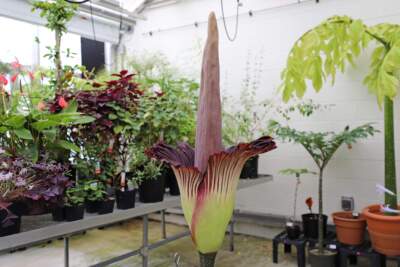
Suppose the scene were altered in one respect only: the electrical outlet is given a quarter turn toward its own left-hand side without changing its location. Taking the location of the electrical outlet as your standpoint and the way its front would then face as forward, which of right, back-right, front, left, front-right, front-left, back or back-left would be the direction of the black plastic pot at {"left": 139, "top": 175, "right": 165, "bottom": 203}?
back-right

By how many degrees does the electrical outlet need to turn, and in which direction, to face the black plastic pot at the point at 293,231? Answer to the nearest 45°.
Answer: approximately 45° to its right

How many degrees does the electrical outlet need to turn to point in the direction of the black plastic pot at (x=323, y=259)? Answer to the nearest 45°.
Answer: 0° — it already faces it

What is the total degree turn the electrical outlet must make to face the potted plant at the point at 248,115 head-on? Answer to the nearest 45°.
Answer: approximately 90° to its right

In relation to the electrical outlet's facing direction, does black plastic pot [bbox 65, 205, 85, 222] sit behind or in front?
in front

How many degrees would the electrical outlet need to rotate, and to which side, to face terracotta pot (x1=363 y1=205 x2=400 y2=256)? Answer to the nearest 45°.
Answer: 0° — it already faces it

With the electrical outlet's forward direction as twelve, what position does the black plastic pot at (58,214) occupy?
The black plastic pot is roughly at 1 o'clock from the electrical outlet.

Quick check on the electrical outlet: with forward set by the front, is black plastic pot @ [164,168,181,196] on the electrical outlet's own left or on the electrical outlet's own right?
on the electrical outlet's own right

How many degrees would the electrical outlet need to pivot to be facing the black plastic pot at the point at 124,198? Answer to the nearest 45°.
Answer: approximately 45° to its right

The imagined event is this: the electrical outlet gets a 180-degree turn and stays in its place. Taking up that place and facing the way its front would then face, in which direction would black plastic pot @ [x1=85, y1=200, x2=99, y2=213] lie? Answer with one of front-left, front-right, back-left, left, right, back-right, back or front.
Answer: back-left

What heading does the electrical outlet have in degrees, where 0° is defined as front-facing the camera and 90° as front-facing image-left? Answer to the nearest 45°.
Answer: approximately 0°

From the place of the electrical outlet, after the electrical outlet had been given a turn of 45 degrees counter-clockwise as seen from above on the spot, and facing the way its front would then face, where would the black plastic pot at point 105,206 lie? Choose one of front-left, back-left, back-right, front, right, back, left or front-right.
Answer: right
